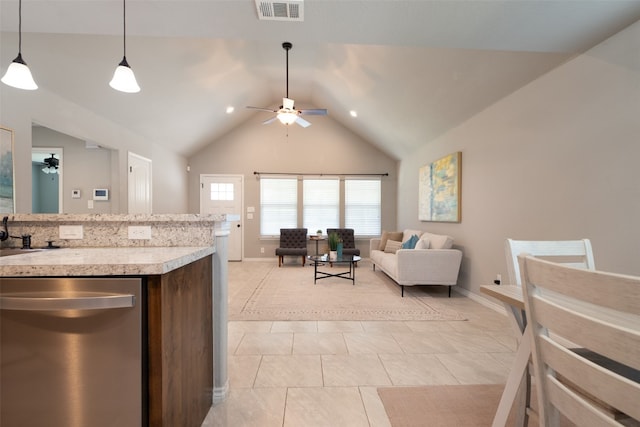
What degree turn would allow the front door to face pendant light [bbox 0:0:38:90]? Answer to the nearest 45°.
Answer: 0° — it already faces it

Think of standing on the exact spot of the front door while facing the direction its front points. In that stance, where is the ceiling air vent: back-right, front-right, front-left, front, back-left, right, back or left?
front

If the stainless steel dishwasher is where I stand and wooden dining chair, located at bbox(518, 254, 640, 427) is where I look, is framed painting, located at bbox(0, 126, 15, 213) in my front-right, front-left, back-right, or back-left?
back-left

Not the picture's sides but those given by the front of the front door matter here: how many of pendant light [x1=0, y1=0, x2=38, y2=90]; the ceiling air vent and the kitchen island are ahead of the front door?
3

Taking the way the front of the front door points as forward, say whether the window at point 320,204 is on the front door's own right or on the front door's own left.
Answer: on the front door's own left

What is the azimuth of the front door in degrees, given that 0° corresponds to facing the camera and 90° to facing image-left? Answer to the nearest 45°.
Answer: approximately 0°

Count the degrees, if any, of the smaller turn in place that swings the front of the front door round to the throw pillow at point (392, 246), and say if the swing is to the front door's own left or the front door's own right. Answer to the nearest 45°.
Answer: approximately 45° to the front door's own left

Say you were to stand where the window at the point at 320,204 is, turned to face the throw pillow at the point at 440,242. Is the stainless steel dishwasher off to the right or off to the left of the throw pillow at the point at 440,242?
right
